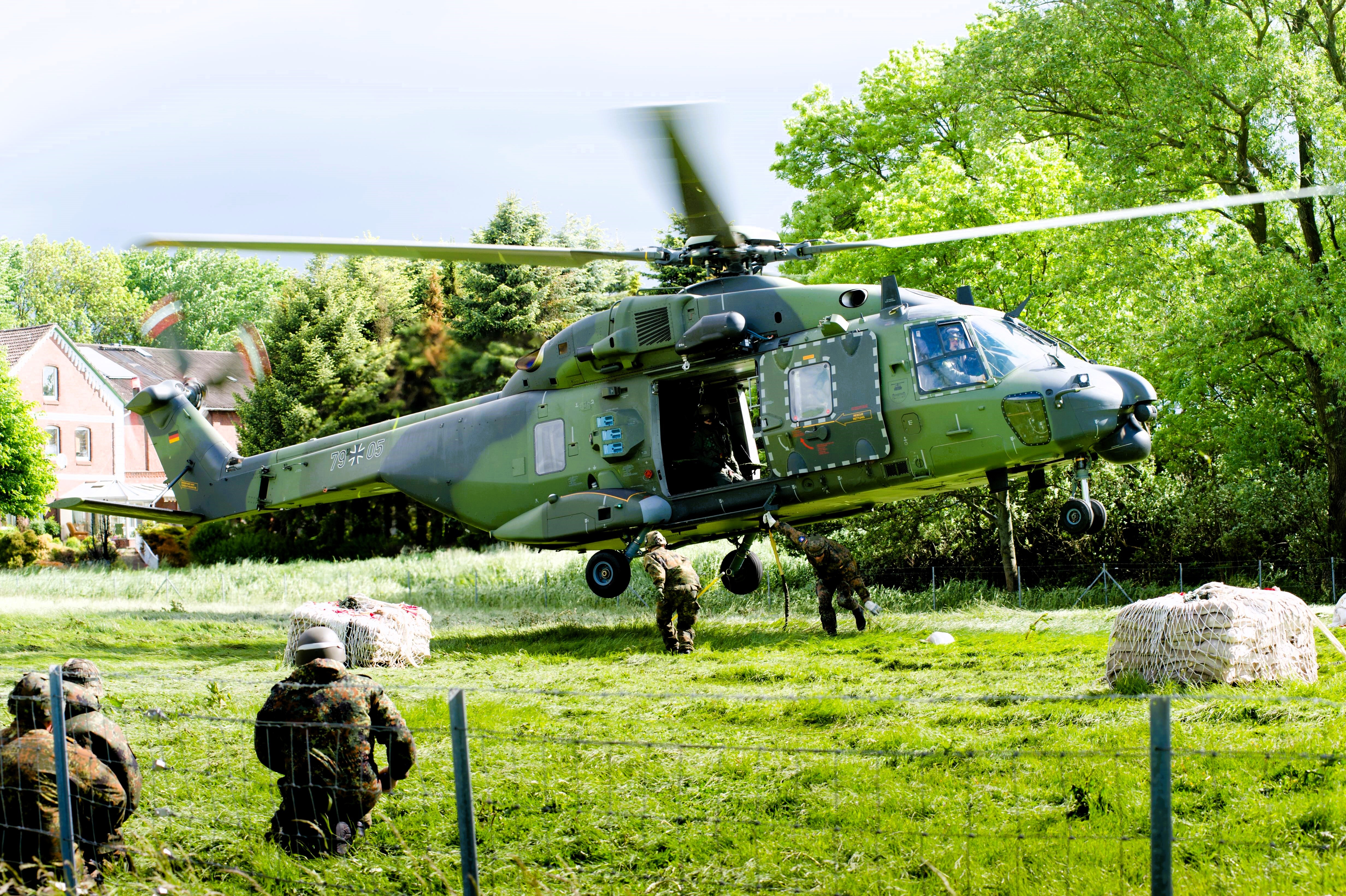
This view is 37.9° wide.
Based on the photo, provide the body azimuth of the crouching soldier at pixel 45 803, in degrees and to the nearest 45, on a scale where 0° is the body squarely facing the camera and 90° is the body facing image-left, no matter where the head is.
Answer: approximately 180°

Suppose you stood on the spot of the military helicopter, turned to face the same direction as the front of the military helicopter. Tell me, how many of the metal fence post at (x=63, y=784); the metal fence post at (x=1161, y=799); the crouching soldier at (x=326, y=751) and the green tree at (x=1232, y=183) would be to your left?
1

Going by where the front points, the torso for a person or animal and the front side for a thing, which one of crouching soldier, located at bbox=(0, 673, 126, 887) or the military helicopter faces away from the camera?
the crouching soldier

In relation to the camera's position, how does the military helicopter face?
facing the viewer and to the right of the viewer

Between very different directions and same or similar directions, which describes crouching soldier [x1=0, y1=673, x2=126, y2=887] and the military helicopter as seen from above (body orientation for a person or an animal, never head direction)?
very different directions

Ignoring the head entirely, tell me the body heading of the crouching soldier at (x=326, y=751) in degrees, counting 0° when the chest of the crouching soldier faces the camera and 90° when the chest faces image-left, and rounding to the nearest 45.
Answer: approximately 180°

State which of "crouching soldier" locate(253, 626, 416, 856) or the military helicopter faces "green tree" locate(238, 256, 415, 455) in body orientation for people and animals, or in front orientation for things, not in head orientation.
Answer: the crouching soldier

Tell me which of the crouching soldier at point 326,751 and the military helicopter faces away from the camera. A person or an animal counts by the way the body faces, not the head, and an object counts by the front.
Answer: the crouching soldier

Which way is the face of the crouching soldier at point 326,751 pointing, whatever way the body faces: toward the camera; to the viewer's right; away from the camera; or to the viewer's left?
away from the camera

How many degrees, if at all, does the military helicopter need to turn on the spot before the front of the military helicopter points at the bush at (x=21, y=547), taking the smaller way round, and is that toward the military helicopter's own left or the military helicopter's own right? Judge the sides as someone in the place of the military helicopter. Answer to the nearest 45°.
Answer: approximately 180°

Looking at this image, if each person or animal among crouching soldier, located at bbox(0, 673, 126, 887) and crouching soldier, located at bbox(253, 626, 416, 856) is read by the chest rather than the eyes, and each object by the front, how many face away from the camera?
2

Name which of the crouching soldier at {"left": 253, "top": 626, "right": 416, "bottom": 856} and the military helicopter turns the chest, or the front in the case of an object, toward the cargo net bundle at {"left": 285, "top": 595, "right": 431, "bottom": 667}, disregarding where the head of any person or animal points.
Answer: the crouching soldier

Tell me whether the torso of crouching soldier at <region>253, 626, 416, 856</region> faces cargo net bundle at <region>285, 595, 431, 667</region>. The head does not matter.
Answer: yes
